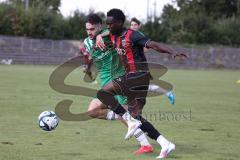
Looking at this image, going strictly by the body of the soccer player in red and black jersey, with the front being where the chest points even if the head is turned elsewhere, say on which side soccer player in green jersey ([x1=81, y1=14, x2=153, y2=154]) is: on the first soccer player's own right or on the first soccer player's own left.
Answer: on the first soccer player's own right

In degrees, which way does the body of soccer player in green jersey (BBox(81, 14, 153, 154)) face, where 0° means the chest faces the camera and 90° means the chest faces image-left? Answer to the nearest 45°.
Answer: approximately 45°

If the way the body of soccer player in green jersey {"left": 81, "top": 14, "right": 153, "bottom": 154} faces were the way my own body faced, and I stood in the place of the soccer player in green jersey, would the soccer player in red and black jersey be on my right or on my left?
on my left
